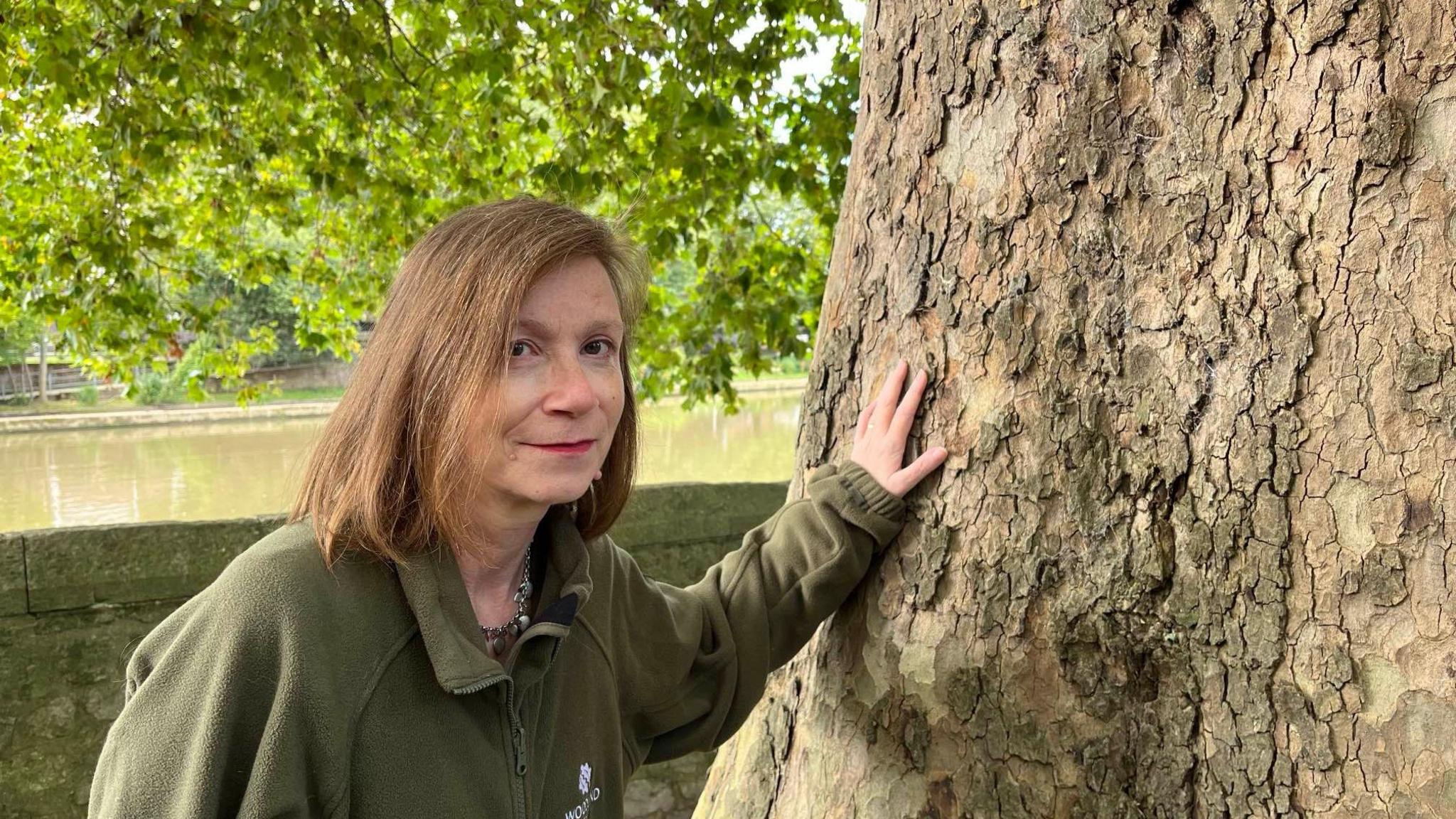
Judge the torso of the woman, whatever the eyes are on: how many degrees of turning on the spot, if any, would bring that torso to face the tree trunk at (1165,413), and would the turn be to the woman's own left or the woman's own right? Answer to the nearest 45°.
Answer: approximately 45° to the woman's own left

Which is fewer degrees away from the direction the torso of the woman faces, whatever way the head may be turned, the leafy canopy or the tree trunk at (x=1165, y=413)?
the tree trunk

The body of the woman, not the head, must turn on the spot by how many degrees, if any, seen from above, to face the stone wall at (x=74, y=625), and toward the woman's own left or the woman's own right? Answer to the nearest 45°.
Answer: approximately 180°

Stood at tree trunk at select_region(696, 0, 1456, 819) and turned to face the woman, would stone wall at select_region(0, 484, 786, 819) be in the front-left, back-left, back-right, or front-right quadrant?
front-right

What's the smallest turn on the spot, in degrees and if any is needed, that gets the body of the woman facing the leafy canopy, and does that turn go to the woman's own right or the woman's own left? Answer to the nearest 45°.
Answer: approximately 135° to the woman's own left

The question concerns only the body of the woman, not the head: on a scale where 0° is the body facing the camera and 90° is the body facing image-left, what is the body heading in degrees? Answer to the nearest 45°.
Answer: approximately 315°

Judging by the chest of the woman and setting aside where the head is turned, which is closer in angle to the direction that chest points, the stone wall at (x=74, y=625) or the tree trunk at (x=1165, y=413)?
the tree trunk
